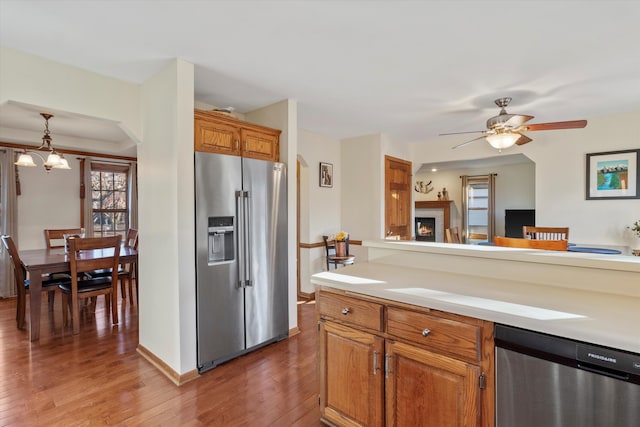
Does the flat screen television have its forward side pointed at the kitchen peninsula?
yes

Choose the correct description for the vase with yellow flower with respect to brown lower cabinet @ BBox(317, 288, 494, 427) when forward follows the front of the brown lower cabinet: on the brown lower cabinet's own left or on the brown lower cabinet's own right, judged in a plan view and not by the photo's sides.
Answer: on the brown lower cabinet's own right

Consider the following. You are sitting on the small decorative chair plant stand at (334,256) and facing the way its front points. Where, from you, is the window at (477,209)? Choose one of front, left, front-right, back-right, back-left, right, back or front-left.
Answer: left

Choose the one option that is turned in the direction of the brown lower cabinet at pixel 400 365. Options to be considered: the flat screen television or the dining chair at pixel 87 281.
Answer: the flat screen television

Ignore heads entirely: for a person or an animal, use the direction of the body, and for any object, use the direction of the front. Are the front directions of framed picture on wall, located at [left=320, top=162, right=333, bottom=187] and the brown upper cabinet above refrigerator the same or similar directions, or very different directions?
same or similar directions

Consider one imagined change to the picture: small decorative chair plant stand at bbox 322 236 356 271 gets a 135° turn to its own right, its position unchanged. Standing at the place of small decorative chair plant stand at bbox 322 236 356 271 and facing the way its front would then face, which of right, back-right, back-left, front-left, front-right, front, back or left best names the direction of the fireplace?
back-right

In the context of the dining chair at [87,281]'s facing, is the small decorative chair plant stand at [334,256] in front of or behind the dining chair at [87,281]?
behind

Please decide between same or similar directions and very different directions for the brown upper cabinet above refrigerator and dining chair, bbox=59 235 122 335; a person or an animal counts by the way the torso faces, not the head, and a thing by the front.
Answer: very different directions

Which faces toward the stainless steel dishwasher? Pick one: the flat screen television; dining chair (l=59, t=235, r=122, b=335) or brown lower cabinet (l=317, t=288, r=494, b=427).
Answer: the flat screen television

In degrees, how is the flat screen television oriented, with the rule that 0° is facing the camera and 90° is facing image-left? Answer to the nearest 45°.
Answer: approximately 0°

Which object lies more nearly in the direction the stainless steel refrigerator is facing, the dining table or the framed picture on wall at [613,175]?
the framed picture on wall

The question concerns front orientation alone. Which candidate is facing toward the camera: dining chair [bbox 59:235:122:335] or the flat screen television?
the flat screen television

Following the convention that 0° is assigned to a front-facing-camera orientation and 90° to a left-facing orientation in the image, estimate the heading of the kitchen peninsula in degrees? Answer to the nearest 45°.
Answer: approximately 45°

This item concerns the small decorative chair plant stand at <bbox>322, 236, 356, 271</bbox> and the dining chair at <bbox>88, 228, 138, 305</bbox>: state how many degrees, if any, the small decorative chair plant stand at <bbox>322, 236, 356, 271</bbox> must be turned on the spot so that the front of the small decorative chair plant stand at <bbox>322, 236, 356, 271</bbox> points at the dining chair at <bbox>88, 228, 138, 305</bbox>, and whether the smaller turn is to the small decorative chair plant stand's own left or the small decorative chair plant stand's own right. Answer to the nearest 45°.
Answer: approximately 135° to the small decorative chair plant stand's own right

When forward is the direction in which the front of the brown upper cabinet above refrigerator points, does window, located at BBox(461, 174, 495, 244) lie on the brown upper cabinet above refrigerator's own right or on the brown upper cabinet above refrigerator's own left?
on the brown upper cabinet above refrigerator's own left

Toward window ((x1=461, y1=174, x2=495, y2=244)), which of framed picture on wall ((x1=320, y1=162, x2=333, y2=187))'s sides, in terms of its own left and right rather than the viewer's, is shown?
left
